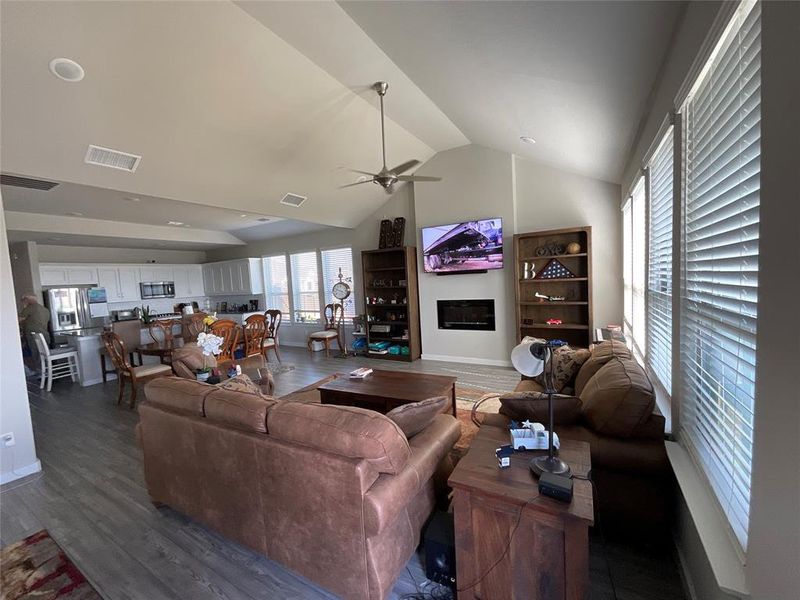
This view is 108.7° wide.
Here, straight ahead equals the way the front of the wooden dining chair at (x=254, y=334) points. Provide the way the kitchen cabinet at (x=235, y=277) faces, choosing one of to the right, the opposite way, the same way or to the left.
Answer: to the left

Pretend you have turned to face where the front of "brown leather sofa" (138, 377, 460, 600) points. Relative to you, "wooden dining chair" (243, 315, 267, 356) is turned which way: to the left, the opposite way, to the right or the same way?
to the left

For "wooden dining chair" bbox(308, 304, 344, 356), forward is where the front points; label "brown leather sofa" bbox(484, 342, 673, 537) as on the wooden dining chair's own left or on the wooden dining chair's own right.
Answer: on the wooden dining chair's own left

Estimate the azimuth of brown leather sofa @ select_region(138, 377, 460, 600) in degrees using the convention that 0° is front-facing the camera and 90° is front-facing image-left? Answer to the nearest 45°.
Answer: approximately 225°

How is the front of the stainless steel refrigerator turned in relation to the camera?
facing the viewer and to the right of the viewer

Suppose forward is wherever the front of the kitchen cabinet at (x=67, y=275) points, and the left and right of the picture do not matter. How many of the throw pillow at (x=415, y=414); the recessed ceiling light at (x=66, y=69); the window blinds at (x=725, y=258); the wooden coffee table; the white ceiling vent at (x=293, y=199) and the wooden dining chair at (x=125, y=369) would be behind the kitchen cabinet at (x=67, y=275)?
0

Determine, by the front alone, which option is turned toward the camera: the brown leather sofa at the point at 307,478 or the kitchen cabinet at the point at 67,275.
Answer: the kitchen cabinet

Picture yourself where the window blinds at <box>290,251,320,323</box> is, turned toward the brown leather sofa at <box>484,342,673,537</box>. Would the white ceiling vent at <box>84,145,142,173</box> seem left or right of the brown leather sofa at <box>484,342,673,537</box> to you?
right

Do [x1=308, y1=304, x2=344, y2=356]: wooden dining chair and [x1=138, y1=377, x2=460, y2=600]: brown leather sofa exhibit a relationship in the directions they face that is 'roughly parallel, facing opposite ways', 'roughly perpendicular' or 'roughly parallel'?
roughly parallel, facing opposite ways

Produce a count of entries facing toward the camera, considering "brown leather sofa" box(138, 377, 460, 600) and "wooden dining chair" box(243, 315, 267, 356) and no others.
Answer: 0

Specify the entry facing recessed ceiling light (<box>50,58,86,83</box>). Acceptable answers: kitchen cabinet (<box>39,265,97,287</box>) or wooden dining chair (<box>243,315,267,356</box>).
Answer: the kitchen cabinet

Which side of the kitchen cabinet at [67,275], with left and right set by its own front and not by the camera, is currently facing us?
front

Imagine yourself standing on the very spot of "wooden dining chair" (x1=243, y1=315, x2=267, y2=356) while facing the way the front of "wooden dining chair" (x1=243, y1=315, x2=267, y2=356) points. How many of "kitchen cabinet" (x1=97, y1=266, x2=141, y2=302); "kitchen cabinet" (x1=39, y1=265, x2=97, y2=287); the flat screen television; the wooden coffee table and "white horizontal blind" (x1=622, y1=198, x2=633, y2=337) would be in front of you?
2

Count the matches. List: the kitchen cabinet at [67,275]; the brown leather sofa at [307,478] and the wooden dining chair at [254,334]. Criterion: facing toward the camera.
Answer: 1

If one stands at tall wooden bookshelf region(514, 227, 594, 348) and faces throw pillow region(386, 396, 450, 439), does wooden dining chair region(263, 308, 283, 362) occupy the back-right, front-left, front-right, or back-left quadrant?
front-right

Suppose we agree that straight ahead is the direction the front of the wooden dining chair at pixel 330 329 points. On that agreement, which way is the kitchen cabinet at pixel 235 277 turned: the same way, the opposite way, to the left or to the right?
the same way

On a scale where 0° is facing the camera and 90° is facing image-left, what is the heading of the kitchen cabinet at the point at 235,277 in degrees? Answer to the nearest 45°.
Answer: approximately 45°

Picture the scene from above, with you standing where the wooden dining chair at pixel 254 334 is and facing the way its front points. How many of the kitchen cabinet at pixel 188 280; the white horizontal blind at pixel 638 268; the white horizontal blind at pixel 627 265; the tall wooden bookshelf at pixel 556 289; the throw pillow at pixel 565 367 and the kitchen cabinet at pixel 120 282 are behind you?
4

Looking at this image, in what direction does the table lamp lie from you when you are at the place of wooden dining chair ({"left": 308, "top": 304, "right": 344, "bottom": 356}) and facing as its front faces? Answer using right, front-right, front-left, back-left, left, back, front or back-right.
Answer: front-left

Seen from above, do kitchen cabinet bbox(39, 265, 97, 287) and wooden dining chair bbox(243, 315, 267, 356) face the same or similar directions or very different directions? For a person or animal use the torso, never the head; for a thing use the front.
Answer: very different directions

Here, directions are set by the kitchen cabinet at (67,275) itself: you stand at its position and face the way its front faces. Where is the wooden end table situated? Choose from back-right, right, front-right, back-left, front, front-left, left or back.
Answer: front
